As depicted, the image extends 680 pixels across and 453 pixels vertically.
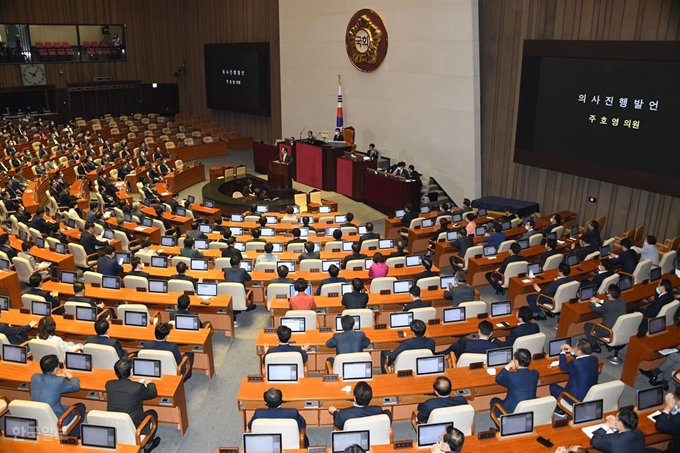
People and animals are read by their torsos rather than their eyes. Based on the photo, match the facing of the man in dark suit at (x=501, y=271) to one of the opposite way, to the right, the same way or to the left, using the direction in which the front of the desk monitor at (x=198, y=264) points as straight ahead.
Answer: the opposite way

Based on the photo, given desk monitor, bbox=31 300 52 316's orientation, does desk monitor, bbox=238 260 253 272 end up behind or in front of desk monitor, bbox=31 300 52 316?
behind

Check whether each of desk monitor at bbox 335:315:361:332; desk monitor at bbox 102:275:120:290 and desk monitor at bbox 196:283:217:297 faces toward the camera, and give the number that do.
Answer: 3

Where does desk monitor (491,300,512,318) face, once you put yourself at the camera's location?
facing the viewer and to the right of the viewer

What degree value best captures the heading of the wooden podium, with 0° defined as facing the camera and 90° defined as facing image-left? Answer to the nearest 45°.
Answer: approximately 45°

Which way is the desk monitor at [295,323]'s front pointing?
toward the camera

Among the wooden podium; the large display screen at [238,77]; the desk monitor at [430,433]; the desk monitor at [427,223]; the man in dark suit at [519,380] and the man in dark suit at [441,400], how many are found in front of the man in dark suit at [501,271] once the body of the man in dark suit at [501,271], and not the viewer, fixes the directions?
3

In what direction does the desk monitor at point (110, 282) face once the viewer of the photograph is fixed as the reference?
facing the viewer

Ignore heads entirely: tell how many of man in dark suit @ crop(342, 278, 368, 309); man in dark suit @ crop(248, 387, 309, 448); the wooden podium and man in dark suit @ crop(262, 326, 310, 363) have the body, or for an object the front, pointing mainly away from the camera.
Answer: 3

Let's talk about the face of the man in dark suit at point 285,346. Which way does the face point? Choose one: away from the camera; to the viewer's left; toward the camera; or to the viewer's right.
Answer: away from the camera

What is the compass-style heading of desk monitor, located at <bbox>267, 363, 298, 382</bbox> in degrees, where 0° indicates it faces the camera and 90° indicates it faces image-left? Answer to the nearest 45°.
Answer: approximately 0°

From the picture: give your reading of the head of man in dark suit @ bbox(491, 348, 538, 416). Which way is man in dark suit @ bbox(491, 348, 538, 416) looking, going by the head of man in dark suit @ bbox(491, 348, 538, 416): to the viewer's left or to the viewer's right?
to the viewer's left

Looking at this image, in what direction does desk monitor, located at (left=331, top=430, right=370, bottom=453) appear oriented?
toward the camera

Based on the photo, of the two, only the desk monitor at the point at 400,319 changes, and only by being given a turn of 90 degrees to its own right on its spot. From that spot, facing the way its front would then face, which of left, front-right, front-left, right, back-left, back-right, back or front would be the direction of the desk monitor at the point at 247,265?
front-right

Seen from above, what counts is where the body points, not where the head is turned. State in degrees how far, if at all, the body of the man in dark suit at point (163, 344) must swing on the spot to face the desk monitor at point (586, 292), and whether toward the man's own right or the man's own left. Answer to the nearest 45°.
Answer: approximately 45° to the man's own right

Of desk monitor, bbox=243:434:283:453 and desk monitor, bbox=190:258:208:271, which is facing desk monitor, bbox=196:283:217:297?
desk monitor, bbox=190:258:208:271
